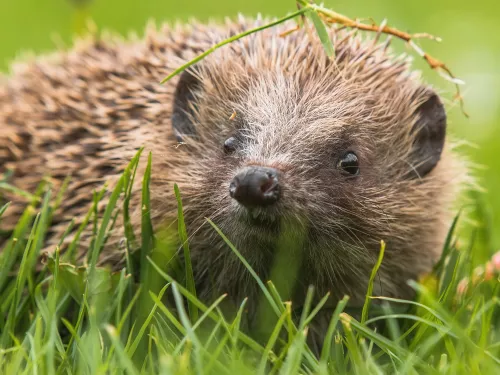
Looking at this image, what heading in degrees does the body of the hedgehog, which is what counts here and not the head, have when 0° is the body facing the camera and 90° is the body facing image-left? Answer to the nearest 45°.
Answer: approximately 315°
